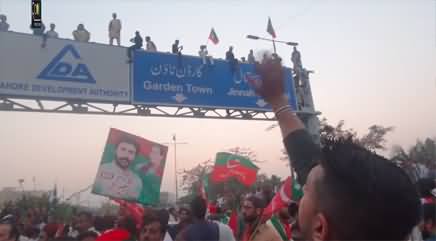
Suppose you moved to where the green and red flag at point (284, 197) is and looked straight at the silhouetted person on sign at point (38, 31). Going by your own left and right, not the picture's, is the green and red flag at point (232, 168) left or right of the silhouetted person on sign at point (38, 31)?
right

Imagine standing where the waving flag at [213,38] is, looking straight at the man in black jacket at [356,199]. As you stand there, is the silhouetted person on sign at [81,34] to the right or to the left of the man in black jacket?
right

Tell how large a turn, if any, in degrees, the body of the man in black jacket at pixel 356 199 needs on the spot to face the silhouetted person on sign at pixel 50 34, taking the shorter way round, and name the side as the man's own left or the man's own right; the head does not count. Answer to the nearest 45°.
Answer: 0° — they already face it

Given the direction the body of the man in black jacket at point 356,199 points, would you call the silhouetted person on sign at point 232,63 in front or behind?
in front

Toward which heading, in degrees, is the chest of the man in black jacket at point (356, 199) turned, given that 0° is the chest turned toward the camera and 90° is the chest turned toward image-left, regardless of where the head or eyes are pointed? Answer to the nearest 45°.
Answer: approximately 135°

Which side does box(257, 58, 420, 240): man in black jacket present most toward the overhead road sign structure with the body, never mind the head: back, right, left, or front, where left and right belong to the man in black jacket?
front

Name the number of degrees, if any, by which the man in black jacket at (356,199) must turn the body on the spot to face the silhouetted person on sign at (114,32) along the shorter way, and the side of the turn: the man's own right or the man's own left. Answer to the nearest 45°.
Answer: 0° — they already face it

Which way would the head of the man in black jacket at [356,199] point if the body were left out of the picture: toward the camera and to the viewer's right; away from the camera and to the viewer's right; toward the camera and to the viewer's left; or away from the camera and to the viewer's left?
away from the camera and to the viewer's left

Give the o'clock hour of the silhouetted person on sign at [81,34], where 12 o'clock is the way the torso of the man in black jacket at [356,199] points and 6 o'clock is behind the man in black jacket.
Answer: The silhouetted person on sign is roughly at 12 o'clock from the man in black jacket.

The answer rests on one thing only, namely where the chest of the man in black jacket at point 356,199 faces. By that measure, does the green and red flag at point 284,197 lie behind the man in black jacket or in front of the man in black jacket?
in front
